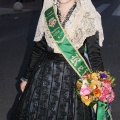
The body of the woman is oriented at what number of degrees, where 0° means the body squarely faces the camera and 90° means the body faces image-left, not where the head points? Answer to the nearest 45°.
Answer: approximately 0°
